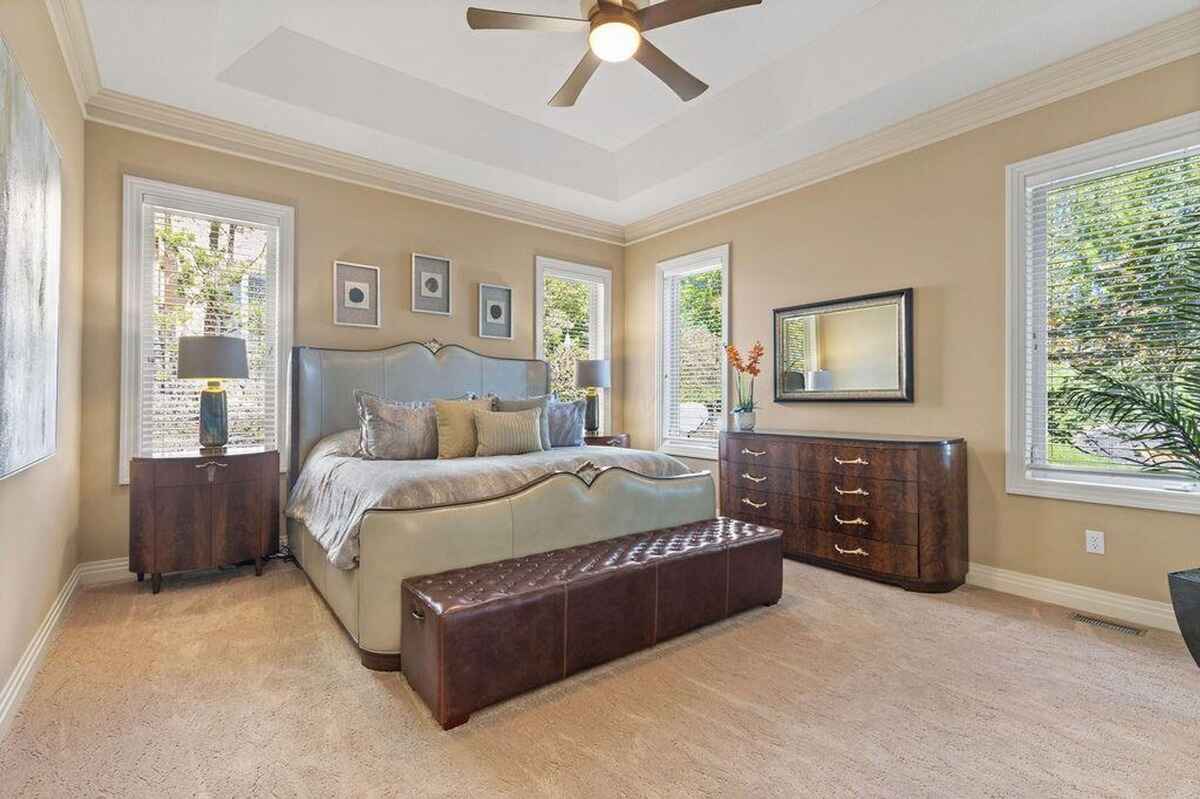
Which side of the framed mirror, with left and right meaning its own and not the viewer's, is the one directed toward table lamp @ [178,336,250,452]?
front

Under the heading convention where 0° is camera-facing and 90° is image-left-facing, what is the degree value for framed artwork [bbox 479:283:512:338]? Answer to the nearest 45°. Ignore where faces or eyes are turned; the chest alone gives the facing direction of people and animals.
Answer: approximately 315°

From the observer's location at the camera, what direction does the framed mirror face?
facing the viewer and to the left of the viewer

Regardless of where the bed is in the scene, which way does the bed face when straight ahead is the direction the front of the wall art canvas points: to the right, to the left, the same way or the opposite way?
to the right

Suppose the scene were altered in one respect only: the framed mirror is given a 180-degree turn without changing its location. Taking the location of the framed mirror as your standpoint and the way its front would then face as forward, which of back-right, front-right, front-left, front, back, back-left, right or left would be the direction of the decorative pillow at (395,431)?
back

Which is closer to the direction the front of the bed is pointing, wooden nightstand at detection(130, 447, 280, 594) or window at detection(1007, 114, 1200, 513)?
the window

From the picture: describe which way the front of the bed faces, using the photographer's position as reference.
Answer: facing the viewer and to the right of the viewer

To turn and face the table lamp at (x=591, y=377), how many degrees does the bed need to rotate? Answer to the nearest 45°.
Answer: approximately 90° to its left

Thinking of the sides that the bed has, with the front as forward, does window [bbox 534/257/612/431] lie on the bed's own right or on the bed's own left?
on the bed's own left

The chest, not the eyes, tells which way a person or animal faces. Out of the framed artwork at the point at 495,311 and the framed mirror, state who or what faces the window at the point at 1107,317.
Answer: the framed artwork

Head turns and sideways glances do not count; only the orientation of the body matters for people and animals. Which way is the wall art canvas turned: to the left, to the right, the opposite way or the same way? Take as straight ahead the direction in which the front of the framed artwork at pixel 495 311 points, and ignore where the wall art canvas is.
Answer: to the left

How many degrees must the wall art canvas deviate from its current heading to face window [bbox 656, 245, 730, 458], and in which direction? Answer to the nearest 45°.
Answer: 0° — it already faces it

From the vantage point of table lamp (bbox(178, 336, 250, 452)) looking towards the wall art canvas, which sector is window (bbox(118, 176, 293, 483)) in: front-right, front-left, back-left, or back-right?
back-right

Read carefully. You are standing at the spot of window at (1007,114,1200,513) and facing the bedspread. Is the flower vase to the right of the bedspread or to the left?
right

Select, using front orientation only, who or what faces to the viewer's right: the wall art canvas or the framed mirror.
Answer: the wall art canvas
